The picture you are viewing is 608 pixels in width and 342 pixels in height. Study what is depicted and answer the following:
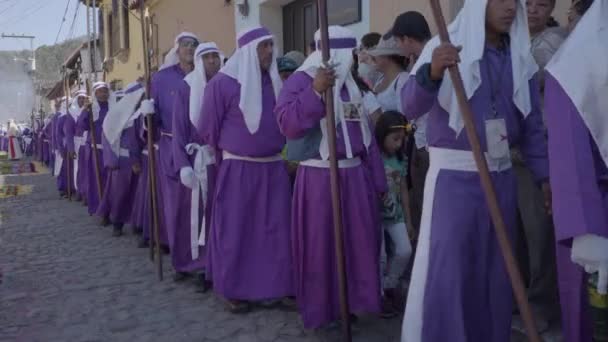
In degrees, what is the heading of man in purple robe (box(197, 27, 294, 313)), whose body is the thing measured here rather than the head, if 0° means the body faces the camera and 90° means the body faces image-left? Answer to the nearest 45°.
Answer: approximately 315°

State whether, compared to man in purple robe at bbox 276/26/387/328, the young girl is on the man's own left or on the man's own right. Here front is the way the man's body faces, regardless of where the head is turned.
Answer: on the man's own left
